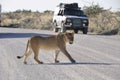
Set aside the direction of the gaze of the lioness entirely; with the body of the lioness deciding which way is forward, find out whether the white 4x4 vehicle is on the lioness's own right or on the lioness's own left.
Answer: on the lioness's own left

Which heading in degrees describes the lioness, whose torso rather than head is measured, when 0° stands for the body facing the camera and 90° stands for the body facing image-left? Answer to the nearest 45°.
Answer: approximately 270°
